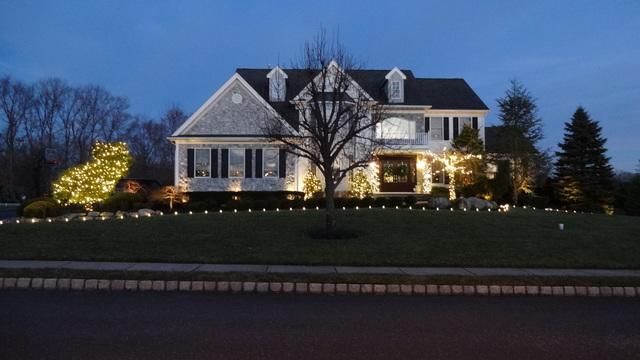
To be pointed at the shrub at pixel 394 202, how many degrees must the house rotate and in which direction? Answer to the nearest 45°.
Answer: approximately 45° to its left

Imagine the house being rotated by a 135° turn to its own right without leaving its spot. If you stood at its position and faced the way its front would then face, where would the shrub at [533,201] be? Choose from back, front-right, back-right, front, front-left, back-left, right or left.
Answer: back-right

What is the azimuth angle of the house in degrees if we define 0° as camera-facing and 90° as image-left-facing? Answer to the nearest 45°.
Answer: approximately 0°

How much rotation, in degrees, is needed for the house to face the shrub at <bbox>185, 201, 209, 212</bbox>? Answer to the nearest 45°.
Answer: approximately 45° to its right

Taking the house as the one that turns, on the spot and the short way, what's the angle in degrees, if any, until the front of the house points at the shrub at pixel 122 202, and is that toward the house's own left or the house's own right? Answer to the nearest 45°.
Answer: approximately 45° to the house's own right

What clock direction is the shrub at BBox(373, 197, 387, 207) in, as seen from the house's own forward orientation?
The shrub is roughly at 10 o'clock from the house.

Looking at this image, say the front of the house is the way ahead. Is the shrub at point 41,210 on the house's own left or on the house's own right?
on the house's own right
